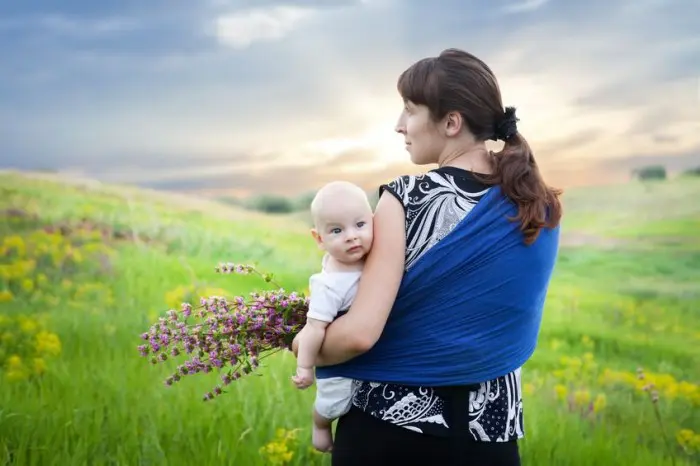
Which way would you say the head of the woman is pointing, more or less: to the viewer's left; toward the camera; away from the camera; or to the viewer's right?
to the viewer's left

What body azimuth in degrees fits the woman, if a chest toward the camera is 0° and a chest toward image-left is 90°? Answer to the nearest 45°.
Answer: approximately 135°
